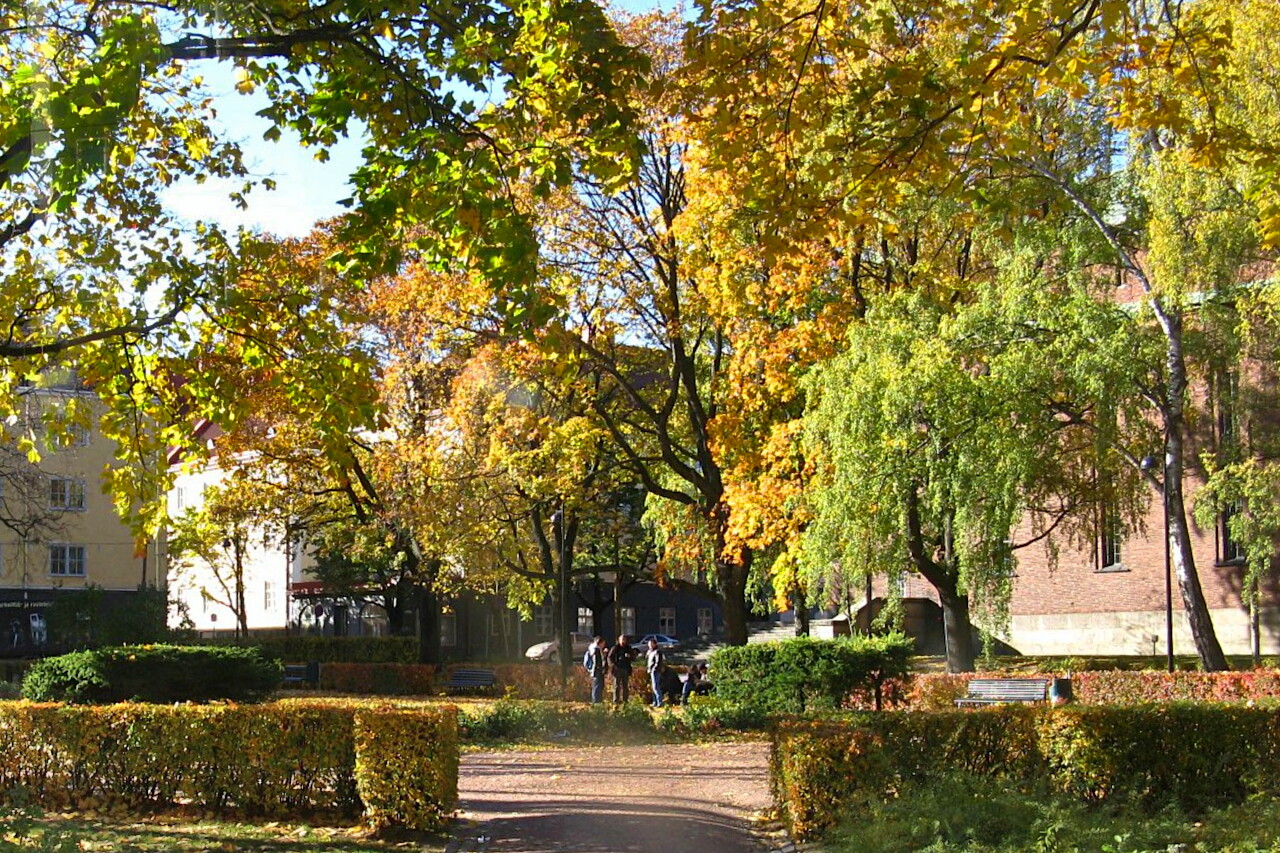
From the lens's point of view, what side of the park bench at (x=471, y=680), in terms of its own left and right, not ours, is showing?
front

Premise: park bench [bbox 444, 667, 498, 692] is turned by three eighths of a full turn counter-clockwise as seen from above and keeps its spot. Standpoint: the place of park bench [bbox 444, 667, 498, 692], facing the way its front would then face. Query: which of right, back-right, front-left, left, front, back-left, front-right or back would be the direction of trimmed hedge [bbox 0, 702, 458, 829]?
back-right

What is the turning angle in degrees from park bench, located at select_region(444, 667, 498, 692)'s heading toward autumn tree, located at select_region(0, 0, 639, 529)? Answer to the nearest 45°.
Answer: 0° — it already faces it

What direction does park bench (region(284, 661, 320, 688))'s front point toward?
toward the camera

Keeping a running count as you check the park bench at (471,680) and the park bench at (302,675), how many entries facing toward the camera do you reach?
2

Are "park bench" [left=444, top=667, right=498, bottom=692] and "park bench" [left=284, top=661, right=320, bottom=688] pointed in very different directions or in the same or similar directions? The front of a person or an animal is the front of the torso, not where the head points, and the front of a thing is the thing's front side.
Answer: same or similar directions

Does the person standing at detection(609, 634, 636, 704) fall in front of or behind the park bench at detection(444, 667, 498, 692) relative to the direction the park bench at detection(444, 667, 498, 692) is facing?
in front

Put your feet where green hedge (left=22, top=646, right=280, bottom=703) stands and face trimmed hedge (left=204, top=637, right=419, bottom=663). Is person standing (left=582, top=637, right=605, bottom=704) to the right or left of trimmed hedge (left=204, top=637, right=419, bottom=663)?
right

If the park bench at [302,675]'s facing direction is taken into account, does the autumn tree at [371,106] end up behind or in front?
in front

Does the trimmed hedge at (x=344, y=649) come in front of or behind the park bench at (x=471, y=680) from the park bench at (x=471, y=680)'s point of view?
behind

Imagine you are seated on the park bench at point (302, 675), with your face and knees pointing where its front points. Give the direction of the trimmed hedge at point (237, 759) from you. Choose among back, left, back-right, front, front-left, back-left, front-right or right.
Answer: front

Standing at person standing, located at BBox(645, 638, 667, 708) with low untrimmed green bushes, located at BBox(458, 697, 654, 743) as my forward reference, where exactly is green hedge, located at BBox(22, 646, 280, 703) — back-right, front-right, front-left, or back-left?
front-right

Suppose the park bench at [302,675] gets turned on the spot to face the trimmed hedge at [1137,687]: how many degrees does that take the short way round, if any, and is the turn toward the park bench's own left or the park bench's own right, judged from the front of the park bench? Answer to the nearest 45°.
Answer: approximately 45° to the park bench's own left
